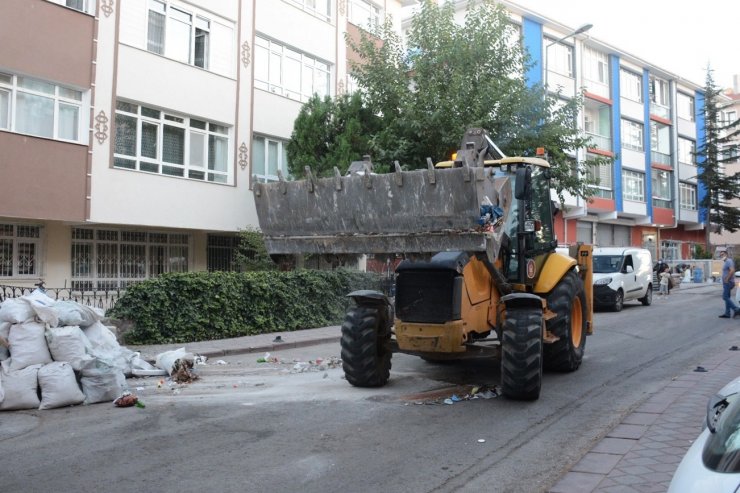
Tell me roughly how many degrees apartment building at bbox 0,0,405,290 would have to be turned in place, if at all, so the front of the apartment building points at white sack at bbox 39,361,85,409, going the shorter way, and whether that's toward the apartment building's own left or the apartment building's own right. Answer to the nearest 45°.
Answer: approximately 45° to the apartment building's own right

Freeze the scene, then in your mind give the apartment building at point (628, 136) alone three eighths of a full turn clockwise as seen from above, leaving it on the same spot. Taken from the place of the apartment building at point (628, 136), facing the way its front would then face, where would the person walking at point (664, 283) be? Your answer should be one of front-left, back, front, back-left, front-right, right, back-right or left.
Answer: left

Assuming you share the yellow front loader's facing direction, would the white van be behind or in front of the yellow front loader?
behind

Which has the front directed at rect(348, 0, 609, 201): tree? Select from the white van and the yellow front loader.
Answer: the white van

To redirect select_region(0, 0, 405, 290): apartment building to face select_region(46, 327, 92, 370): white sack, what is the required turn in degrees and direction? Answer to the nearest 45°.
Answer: approximately 45° to its right

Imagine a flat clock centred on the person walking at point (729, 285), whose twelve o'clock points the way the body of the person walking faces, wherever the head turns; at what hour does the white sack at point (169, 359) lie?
The white sack is roughly at 10 o'clock from the person walking.

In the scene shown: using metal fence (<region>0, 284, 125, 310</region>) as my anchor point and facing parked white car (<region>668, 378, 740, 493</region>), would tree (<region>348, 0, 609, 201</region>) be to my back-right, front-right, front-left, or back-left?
front-left

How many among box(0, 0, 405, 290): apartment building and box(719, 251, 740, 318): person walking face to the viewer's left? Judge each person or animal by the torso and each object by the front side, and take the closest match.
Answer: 1

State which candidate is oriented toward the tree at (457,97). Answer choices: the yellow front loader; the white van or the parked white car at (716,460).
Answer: the white van

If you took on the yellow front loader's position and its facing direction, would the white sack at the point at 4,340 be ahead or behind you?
ahead

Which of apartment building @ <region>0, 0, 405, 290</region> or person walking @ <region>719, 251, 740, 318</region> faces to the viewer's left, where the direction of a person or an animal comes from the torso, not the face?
the person walking

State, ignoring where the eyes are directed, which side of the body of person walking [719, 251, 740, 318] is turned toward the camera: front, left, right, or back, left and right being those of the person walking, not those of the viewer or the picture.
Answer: left

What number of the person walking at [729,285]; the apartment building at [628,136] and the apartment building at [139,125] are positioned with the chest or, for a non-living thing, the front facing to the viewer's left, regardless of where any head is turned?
1

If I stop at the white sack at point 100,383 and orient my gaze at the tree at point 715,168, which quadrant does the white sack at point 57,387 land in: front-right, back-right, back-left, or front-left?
back-left
